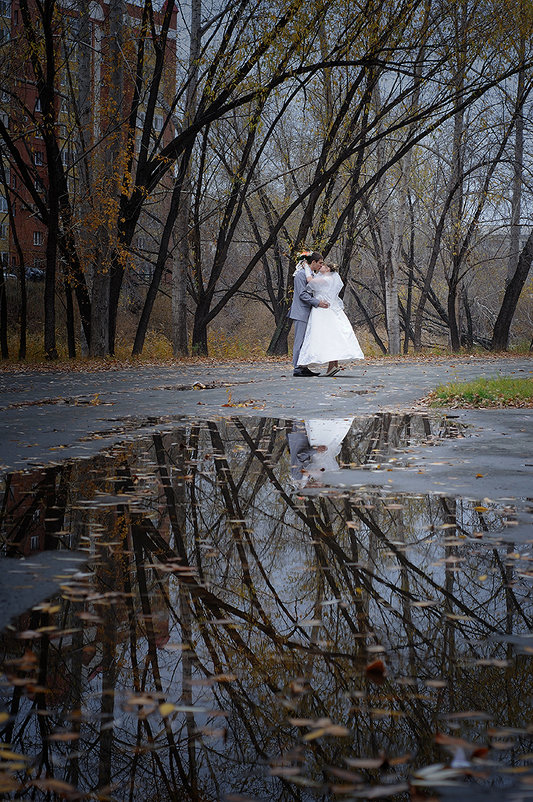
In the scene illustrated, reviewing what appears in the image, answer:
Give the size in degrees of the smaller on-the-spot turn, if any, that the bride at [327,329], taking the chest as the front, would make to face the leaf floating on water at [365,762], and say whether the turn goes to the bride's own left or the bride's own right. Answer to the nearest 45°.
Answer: approximately 90° to the bride's own left

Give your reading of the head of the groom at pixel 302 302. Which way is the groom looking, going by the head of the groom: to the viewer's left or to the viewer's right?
to the viewer's right

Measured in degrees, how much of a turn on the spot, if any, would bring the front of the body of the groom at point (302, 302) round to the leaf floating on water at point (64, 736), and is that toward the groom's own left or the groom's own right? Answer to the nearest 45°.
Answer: approximately 90° to the groom's own right

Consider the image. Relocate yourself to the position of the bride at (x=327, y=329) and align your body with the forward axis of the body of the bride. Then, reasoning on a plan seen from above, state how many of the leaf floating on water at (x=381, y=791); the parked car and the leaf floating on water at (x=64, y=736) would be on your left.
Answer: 2

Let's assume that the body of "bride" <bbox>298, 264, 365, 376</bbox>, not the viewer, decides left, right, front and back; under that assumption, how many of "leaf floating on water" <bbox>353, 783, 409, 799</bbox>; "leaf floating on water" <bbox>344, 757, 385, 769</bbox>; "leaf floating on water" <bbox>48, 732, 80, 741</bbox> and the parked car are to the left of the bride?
3

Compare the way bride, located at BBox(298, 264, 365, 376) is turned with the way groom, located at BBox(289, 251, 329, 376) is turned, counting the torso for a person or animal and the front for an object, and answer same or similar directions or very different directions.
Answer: very different directions

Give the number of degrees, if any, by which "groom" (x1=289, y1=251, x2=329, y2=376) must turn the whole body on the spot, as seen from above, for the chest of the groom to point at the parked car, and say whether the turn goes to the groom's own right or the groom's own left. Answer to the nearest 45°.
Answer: approximately 135° to the groom's own left

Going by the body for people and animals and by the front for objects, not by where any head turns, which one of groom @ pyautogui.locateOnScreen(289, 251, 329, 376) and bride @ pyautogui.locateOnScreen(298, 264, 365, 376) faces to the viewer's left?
the bride

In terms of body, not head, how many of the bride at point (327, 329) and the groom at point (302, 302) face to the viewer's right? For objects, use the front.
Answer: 1

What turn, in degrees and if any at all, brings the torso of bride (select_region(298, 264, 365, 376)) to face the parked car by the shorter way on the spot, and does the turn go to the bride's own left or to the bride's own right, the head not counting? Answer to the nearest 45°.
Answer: approximately 45° to the bride's own right

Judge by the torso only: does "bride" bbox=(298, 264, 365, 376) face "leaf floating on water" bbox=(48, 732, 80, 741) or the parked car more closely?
the parked car

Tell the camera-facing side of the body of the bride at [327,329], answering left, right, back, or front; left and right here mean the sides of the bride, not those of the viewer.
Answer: left

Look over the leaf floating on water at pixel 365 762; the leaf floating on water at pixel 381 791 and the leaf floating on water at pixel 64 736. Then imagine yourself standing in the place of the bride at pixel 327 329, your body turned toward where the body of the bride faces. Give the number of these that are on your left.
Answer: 3

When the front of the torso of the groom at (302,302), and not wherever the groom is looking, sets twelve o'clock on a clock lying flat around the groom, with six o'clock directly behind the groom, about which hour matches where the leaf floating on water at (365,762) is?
The leaf floating on water is roughly at 3 o'clock from the groom.

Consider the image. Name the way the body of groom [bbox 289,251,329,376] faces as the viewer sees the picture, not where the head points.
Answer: to the viewer's right
